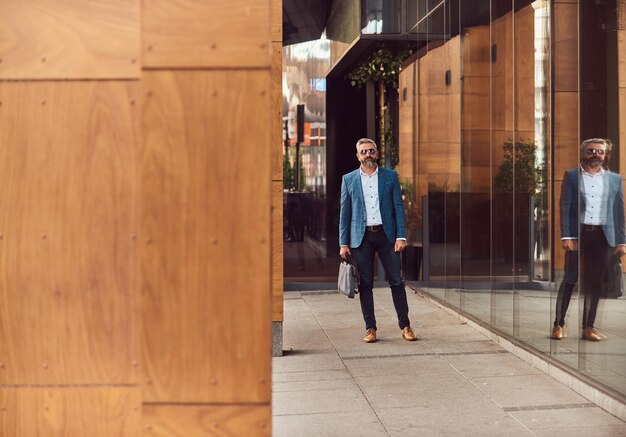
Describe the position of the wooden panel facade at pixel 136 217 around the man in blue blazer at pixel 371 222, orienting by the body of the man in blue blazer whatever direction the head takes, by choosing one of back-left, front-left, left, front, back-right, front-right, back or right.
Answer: front

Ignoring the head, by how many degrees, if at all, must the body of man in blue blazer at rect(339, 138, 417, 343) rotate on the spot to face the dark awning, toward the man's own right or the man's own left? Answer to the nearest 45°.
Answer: approximately 180°

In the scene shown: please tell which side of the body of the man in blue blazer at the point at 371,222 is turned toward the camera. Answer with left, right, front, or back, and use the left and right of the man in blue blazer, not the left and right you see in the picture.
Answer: front

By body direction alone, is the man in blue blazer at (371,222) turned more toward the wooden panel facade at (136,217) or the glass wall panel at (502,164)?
the wooden panel facade

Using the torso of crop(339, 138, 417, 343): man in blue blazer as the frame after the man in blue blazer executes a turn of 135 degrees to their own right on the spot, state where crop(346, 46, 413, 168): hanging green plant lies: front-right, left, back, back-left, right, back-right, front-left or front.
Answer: front-right

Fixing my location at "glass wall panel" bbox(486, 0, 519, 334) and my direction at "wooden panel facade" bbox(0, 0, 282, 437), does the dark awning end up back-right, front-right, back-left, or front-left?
back-right
